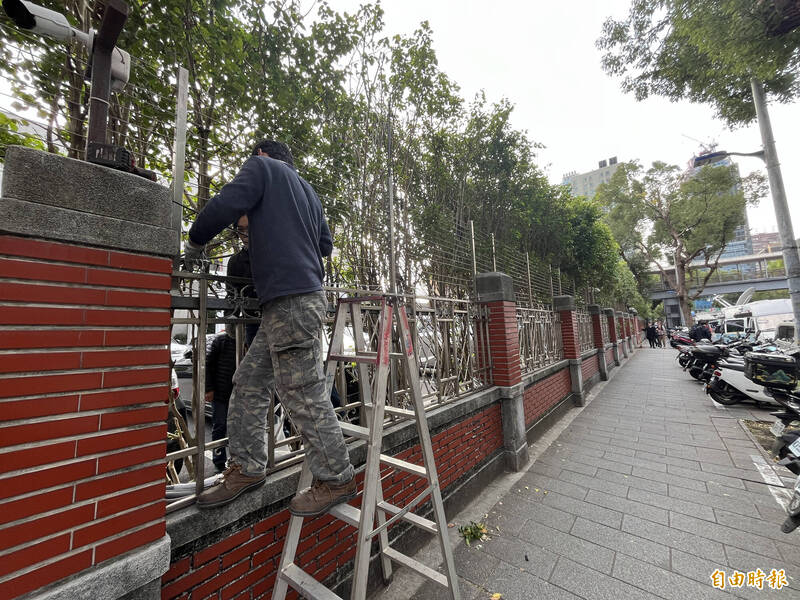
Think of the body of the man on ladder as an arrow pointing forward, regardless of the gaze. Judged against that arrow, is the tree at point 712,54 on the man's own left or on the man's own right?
on the man's own right

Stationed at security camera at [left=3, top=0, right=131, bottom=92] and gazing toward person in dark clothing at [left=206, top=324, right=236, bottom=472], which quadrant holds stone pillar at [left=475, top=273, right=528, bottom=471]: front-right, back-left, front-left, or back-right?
front-right

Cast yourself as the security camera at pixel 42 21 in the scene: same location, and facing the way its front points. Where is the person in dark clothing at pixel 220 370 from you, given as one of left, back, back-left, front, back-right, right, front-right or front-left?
back

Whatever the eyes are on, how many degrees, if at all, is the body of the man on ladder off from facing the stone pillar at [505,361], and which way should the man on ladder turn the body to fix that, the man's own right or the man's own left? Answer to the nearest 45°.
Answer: approximately 90° to the man's own right

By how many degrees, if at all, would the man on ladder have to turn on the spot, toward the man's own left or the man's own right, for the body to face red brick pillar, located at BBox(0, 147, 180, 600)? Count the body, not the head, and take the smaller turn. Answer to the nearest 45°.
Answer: approximately 45° to the man's own left

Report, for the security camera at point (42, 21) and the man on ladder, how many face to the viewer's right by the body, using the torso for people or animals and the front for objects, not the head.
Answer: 0

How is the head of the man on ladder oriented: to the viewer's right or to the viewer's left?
to the viewer's left

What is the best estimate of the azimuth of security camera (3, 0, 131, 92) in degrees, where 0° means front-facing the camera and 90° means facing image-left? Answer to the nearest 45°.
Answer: approximately 45°

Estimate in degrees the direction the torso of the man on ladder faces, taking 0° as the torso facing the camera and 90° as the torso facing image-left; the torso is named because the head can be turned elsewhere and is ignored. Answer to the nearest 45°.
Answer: approximately 135°
